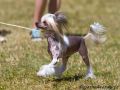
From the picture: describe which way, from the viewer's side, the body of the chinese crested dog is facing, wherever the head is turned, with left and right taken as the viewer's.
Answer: facing to the left of the viewer
